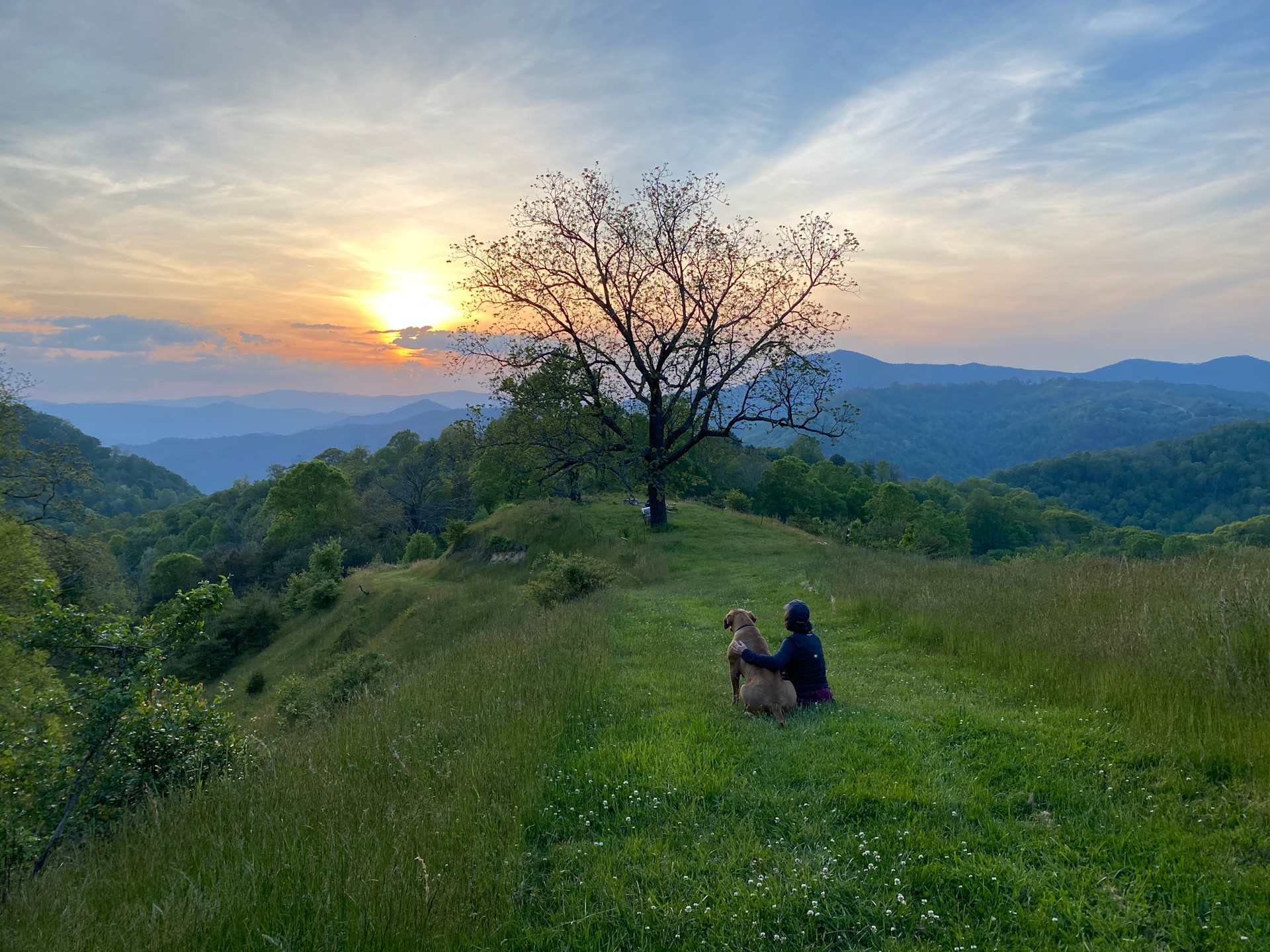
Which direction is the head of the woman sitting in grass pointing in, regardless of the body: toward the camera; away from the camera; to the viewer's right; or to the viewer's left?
away from the camera

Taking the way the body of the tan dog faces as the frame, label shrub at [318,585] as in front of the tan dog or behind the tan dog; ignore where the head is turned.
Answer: in front

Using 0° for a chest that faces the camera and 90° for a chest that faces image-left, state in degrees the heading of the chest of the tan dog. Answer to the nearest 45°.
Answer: approximately 135°

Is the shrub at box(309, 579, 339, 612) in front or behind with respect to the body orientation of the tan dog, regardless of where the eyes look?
in front

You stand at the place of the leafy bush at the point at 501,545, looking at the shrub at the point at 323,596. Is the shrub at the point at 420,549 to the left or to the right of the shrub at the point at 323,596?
right
